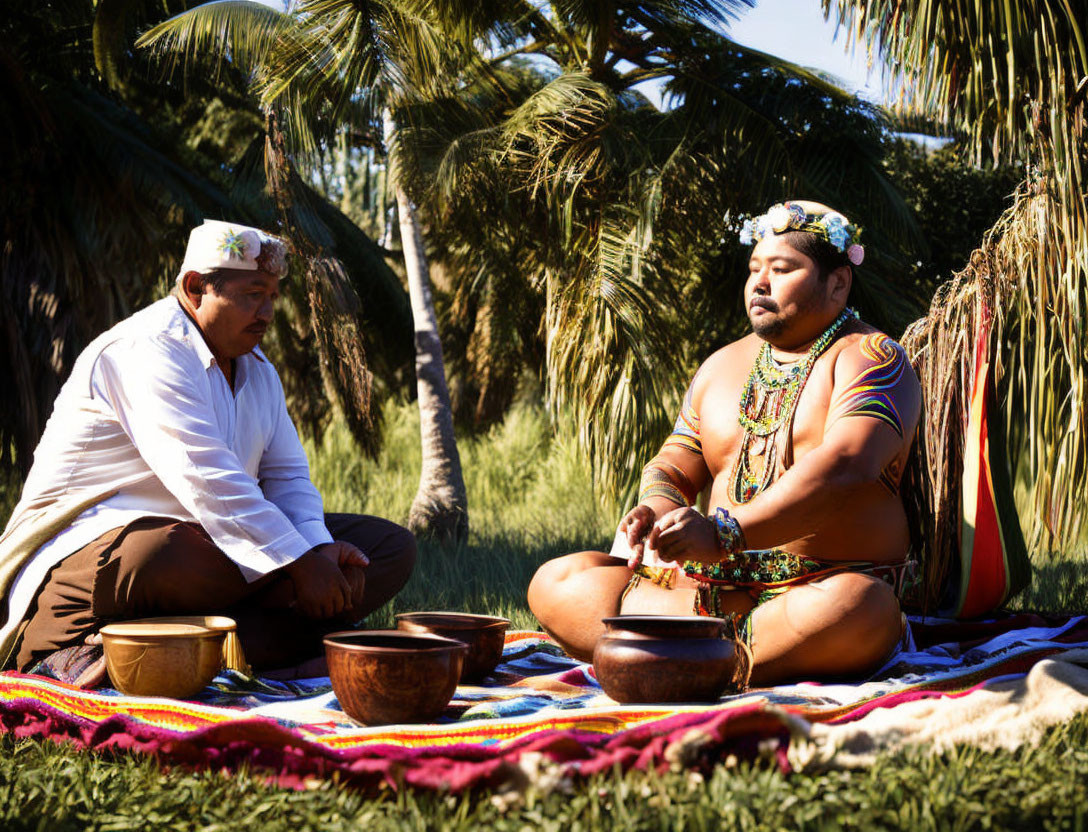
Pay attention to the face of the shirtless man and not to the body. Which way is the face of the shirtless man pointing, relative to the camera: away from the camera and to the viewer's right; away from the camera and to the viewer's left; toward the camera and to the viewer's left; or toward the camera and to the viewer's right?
toward the camera and to the viewer's left

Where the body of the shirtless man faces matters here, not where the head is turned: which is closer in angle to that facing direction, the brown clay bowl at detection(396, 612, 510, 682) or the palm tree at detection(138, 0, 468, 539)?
the brown clay bowl

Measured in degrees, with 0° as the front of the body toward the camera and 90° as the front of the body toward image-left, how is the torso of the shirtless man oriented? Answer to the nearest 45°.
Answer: approximately 45°

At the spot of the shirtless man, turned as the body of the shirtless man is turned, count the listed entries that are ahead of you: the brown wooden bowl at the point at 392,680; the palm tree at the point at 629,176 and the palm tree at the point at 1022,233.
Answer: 1

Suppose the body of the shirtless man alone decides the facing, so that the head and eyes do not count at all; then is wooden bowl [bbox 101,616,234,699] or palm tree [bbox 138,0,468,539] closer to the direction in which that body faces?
the wooden bowl

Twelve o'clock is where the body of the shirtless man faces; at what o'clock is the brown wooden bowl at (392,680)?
The brown wooden bowl is roughly at 12 o'clock from the shirtless man.

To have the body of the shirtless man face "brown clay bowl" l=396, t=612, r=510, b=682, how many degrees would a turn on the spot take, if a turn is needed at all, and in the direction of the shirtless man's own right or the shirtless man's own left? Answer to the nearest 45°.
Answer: approximately 45° to the shirtless man's own right

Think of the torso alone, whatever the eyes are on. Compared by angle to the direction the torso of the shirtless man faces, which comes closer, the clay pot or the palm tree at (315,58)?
the clay pot

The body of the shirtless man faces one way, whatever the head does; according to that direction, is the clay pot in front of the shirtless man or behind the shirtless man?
in front

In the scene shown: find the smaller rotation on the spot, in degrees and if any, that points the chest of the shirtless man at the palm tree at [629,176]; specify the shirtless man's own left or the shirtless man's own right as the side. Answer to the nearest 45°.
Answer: approximately 135° to the shirtless man's own right

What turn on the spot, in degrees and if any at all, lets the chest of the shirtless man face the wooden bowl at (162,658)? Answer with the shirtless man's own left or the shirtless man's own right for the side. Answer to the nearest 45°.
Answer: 0° — they already face it

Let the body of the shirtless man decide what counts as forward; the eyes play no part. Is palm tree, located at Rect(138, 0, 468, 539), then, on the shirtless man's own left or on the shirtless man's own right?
on the shirtless man's own right

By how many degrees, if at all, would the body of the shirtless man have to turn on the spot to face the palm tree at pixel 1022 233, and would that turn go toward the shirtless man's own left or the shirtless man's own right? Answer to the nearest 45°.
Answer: approximately 180°
